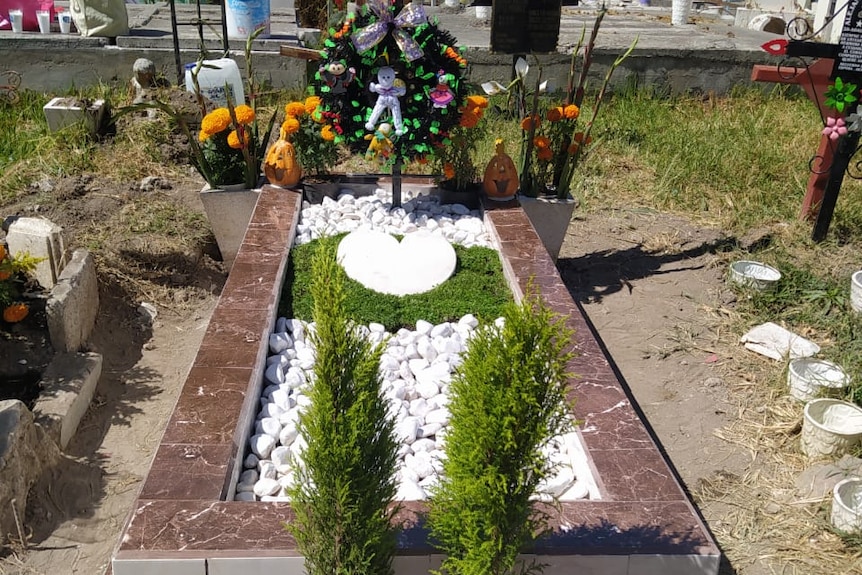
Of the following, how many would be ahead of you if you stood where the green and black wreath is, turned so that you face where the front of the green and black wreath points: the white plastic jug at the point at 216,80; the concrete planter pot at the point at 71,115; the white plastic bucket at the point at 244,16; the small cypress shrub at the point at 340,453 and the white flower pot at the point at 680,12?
1

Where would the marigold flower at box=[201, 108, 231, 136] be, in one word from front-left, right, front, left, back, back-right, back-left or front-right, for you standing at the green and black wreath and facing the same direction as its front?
right

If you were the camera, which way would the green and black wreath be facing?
facing the viewer

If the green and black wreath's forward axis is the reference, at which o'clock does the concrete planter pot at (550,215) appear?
The concrete planter pot is roughly at 9 o'clock from the green and black wreath.

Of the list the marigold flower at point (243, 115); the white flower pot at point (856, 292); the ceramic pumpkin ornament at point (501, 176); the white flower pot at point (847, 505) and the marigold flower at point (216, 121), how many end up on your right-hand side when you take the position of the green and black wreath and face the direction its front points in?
2

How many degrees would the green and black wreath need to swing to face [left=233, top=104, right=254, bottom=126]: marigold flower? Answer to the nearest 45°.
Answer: approximately 90° to its right

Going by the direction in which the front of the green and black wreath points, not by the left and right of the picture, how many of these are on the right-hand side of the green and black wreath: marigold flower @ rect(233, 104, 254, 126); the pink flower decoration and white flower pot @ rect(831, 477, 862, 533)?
1

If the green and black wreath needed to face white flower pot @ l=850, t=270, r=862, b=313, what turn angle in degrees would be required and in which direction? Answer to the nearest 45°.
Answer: approximately 90° to its left

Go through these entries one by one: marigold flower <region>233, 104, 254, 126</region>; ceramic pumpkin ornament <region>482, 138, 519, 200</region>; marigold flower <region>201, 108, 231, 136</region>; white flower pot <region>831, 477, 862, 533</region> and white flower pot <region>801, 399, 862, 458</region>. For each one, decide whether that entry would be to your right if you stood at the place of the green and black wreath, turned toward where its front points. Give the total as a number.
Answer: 2

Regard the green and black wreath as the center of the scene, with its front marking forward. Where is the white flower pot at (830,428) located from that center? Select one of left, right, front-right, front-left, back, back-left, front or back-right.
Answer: front-left

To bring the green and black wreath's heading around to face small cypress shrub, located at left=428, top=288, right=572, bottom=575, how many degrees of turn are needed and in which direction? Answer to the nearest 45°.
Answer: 0° — it already faces it

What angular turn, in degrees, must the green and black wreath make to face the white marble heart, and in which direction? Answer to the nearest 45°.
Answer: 0° — it already faces it

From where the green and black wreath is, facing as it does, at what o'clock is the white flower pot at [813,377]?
The white flower pot is roughly at 10 o'clock from the green and black wreath.

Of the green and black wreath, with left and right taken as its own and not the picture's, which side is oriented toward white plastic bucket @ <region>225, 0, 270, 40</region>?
back

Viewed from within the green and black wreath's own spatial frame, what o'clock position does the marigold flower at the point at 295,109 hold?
The marigold flower is roughly at 4 o'clock from the green and black wreath.

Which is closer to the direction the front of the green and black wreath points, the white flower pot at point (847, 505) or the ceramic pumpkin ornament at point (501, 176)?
the white flower pot

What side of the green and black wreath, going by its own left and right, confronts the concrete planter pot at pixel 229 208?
right

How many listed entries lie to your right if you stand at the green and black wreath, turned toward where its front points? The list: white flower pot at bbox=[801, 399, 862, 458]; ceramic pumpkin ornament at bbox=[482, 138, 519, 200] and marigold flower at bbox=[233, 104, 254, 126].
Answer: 1
